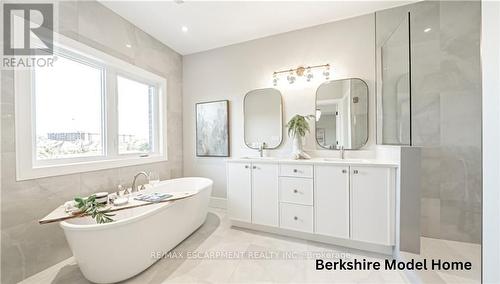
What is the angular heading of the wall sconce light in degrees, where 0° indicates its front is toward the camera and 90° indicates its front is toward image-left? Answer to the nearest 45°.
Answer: approximately 0°

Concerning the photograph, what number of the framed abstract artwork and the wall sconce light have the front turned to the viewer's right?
0

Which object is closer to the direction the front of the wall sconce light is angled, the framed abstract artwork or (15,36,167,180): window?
the window

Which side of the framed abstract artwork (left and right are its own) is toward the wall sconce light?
left

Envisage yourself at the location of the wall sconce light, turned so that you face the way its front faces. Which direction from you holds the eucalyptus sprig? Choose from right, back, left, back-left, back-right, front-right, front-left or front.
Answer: front-right

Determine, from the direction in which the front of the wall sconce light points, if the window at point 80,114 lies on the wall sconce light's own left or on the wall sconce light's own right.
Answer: on the wall sconce light's own right

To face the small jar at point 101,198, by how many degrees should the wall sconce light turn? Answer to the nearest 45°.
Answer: approximately 45° to its right

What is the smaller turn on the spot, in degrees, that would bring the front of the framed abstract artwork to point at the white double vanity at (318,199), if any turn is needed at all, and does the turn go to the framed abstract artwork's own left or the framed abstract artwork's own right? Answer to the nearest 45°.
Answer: approximately 90° to the framed abstract artwork's own left

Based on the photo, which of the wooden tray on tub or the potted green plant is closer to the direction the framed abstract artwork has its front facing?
the wooden tray on tub

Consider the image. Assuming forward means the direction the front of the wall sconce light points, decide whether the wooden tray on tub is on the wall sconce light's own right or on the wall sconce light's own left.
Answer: on the wall sconce light's own right

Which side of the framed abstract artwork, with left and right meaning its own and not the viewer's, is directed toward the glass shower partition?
left
